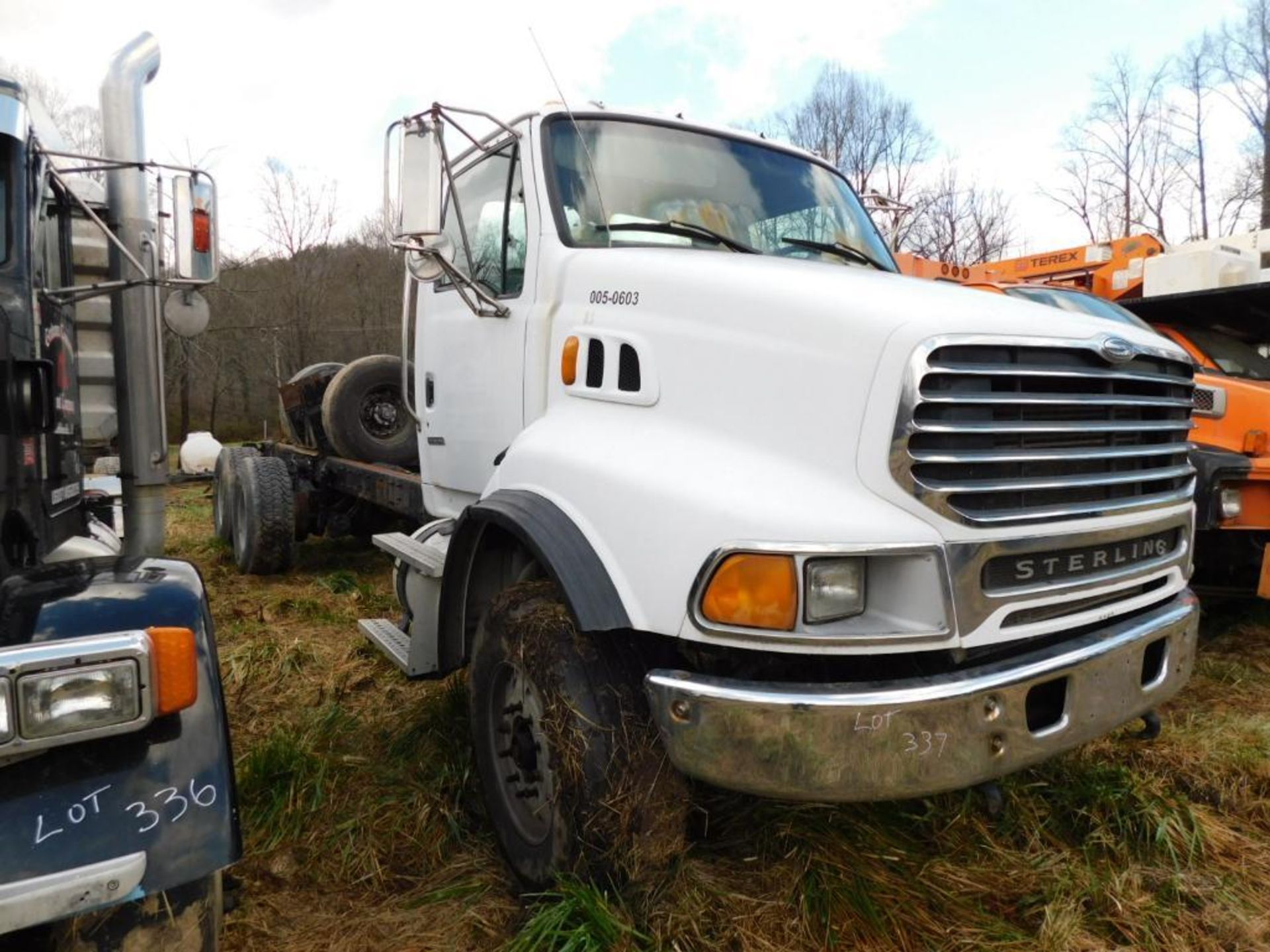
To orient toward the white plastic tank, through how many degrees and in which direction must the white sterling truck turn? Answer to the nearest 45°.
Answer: approximately 180°

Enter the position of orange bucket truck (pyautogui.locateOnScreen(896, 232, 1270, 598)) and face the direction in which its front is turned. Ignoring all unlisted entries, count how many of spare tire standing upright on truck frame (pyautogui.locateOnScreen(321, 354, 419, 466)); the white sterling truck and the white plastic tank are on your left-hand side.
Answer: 0

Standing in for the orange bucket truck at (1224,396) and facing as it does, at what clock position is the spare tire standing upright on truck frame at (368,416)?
The spare tire standing upright on truck frame is roughly at 4 o'clock from the orange bucket truck.

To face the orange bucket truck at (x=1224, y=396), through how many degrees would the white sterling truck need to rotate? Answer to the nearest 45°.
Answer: approximately 90° to its left

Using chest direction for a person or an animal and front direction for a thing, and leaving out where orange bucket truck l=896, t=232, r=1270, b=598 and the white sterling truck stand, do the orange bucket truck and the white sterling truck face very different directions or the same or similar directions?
same or similar directions

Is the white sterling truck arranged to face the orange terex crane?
no

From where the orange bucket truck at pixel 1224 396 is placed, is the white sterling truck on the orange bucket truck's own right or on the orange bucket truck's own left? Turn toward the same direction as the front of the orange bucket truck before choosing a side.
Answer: on the orange bucket truck's own right

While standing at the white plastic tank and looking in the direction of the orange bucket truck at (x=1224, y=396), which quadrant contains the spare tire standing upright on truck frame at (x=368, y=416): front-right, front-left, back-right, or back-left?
front-right

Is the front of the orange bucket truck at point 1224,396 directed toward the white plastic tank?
no

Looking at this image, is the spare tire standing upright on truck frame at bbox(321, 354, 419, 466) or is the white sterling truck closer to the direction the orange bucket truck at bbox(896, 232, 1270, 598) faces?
the white sterling truck

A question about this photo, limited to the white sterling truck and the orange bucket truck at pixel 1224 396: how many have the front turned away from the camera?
0

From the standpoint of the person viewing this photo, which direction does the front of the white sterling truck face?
facing the viewer and to the right of the viewer
